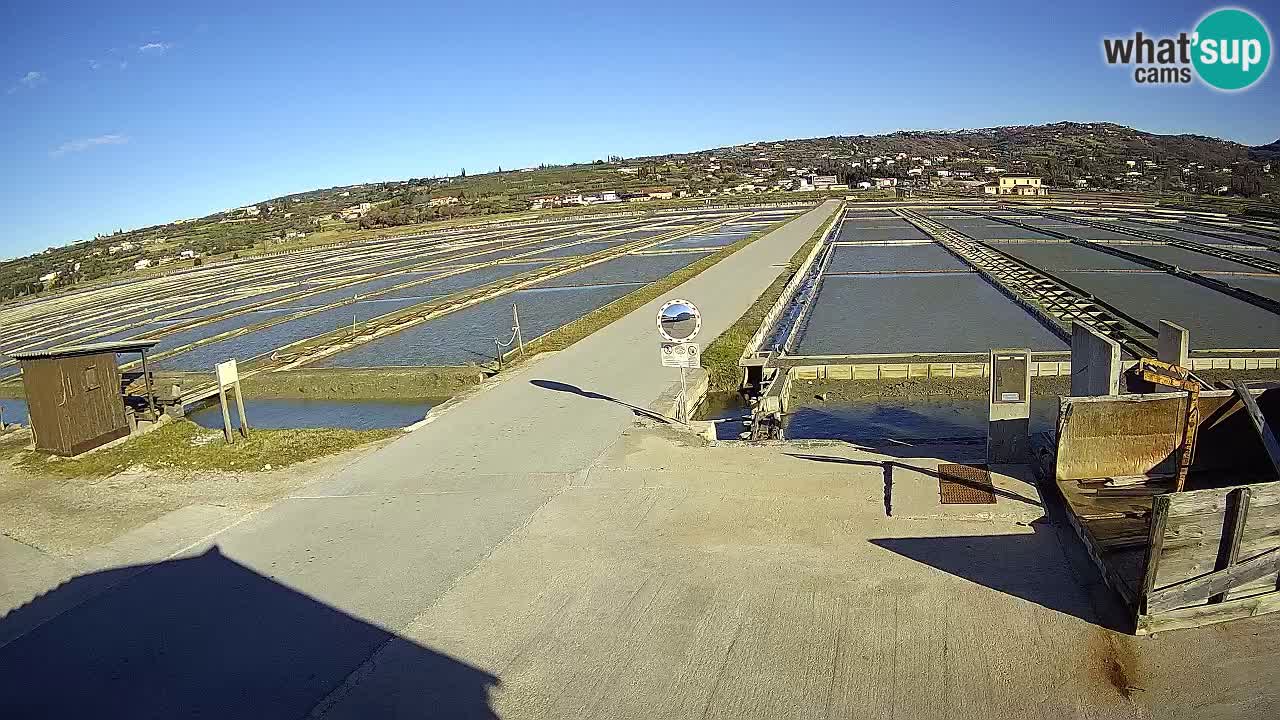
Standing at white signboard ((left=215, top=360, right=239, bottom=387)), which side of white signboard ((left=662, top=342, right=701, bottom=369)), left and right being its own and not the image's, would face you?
right

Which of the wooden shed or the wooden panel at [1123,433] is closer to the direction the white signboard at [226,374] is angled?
the wooden panel

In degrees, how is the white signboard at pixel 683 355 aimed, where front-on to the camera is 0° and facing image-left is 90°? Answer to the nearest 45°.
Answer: approximately 0°

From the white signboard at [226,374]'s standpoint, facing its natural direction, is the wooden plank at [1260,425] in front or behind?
in front

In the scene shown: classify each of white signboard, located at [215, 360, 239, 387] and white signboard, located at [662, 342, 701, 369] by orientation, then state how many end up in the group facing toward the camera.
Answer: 2

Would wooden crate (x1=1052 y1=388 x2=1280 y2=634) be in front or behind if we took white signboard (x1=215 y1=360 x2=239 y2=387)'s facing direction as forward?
in front

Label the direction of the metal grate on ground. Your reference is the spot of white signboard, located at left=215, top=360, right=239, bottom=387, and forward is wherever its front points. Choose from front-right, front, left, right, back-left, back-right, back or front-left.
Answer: front-left

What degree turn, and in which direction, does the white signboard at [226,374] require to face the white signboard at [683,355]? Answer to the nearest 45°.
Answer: approximately 45° to its left

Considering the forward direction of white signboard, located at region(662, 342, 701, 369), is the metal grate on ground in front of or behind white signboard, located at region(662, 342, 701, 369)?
in front

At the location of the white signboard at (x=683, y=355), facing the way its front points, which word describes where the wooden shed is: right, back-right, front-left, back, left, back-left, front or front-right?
right

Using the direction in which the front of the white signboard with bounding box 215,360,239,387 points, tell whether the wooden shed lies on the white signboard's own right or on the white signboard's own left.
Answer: on the white signboard's own right

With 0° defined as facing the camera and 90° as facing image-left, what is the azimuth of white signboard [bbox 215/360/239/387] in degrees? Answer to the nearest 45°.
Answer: approximately 0°

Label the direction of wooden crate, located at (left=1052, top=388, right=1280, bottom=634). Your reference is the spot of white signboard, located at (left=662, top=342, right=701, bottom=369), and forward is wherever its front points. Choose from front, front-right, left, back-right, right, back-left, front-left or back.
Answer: front-left

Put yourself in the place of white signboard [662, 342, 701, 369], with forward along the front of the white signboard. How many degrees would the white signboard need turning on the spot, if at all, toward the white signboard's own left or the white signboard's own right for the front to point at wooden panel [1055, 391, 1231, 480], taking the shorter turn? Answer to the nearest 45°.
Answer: approximately 45° to the white signboard's own left
